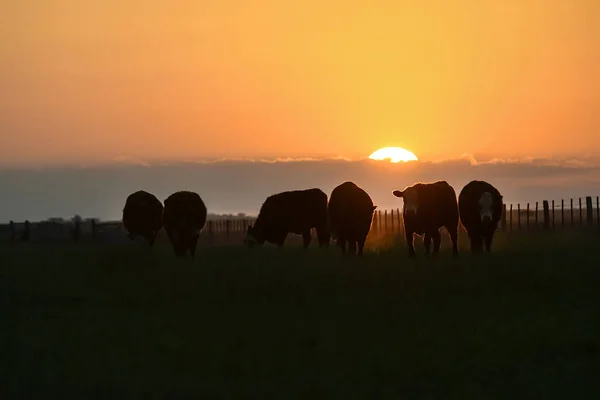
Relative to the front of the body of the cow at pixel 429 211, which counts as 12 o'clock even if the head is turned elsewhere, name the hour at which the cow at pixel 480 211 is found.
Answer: the cow at pixel 480 211 is roughly at 7 o'clock from the cow at pixel 429 211.

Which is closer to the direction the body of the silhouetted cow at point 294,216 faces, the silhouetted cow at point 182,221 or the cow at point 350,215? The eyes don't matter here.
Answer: the silhouetted cow

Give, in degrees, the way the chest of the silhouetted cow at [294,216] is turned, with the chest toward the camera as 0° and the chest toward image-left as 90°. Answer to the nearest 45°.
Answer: approximately 90°

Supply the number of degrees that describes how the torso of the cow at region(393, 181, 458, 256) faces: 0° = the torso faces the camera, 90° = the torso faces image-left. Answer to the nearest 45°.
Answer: approximately 45°

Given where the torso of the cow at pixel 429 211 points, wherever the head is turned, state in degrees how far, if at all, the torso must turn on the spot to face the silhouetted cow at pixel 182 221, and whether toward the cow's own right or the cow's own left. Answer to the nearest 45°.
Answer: approximately 45° to the cow's own right

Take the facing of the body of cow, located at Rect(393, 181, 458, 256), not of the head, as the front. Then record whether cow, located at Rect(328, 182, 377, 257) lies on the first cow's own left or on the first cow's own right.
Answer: on the first cow's own right

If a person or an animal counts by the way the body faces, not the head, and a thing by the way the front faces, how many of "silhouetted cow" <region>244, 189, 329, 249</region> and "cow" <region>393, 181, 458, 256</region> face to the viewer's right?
0

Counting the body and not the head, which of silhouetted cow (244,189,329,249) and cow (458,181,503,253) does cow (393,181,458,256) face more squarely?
the silhouetted cow
